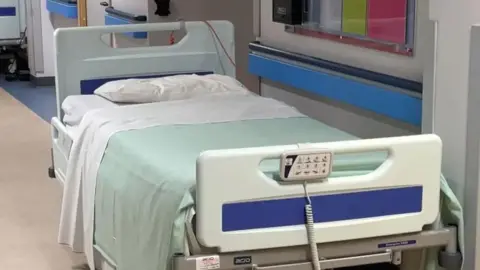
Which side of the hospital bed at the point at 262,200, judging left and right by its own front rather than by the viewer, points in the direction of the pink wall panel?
left

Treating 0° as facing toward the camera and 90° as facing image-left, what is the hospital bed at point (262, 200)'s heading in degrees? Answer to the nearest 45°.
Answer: approximately 315°

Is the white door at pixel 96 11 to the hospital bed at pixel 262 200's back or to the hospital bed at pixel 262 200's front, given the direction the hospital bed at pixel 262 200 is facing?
to the back

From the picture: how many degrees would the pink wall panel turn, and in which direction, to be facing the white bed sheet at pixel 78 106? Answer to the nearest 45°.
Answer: approximately 45° to its right

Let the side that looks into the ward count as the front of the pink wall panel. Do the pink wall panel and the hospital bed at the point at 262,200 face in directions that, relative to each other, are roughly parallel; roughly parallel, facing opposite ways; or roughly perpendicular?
roughly perpendicular

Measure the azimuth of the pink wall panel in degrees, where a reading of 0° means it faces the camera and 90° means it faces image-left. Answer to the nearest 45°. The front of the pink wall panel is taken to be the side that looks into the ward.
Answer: approximately 45°
